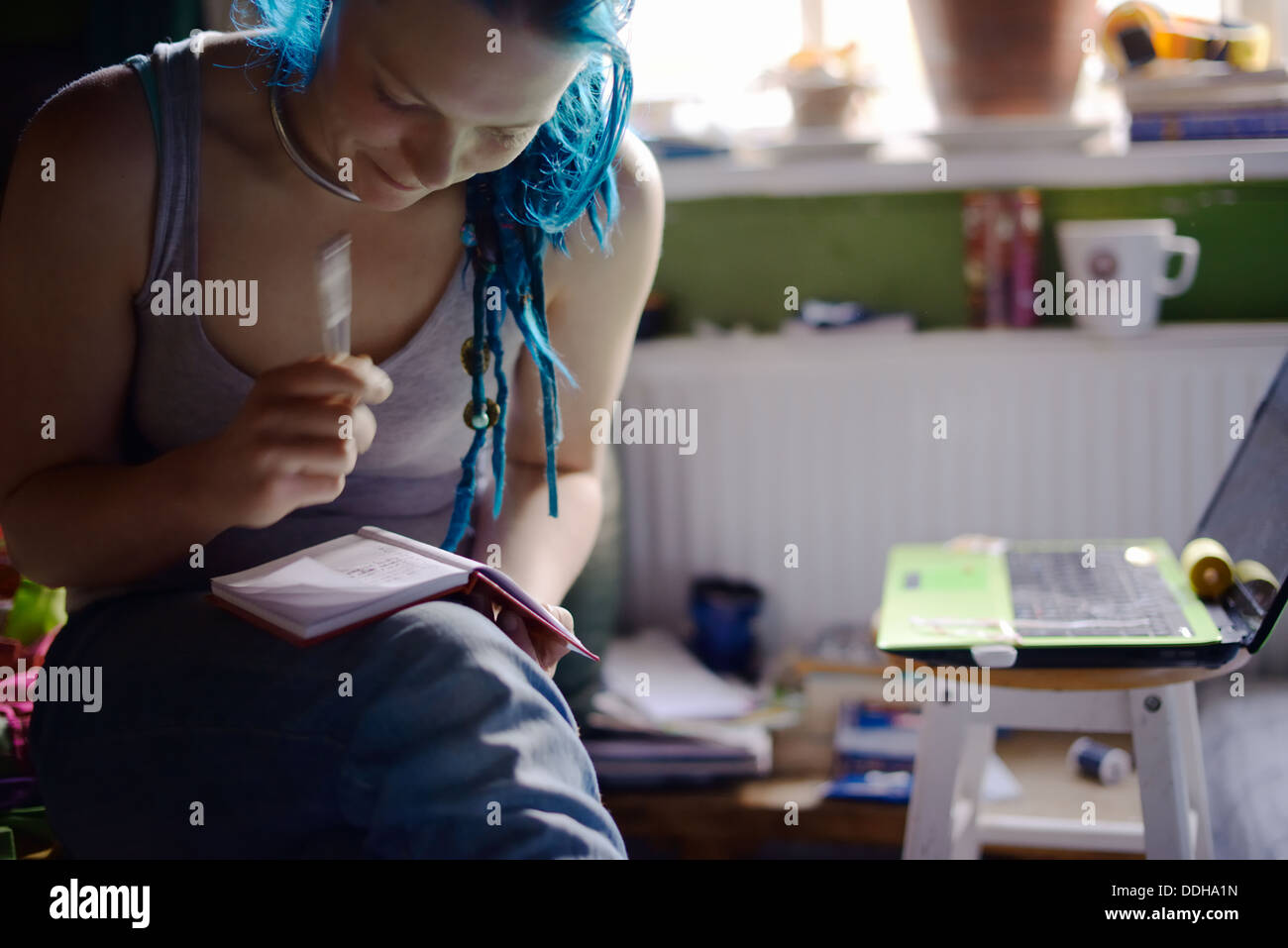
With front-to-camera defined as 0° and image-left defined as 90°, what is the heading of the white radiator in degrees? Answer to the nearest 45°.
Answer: approximately 0°

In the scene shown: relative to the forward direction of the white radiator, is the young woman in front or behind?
in front

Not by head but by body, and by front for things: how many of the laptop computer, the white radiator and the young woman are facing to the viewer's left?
1

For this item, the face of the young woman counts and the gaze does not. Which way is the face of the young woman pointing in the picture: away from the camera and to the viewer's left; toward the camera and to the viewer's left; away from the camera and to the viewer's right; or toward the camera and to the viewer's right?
toward the camera and to the viewer's right

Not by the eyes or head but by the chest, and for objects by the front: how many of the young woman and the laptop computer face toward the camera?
1

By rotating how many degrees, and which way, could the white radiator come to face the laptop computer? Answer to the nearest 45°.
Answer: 0° — it already faces it

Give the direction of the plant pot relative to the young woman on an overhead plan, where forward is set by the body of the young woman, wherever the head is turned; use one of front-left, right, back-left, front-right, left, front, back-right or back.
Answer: back-left

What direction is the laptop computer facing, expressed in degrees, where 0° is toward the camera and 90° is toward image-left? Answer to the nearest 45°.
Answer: approximately 90°
